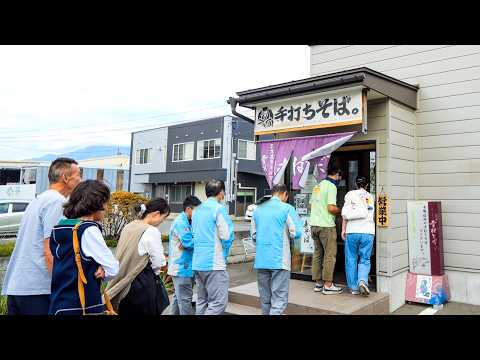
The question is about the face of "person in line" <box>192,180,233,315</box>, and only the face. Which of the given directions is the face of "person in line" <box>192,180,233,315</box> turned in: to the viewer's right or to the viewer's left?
to the viewer's right

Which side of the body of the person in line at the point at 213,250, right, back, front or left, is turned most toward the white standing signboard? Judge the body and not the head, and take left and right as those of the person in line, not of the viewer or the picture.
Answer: front

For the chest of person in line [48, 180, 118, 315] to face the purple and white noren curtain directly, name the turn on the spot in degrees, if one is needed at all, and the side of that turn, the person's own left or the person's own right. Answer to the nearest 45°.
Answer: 0° — they already face it

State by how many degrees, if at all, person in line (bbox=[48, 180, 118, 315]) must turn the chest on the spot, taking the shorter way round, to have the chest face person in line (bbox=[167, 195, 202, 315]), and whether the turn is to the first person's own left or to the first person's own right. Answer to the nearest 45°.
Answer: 0° — they already face them

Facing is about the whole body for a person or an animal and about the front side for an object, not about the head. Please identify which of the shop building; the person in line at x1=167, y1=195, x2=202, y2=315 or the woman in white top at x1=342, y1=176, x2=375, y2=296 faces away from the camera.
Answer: the woman in white top

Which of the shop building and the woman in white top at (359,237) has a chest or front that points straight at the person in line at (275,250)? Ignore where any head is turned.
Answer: the shop building

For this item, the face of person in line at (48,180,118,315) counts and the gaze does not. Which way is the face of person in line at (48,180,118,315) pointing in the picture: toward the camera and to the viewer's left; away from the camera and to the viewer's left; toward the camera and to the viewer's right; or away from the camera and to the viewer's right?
away from the camera and to the viewer's right

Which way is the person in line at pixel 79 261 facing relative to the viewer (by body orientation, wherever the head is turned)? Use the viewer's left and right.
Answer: facing away from the viewer and to the right of the viewer

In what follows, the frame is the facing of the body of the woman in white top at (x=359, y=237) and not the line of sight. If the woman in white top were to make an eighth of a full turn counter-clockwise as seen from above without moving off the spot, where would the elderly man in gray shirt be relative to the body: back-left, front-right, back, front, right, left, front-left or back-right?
left

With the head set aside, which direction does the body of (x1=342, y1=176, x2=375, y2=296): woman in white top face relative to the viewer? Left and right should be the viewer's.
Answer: facing away from the viewer

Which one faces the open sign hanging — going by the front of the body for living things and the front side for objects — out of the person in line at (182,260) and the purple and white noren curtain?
the person in line

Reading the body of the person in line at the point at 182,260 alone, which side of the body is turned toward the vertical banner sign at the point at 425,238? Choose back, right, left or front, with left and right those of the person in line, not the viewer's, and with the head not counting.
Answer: front

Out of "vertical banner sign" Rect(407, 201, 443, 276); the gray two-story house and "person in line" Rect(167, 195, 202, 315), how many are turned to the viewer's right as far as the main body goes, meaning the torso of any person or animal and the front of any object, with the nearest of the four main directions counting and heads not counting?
1

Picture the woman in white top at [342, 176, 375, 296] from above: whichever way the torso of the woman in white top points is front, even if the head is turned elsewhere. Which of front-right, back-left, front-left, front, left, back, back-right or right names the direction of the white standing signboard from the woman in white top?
front-left

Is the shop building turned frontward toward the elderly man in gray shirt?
yes
